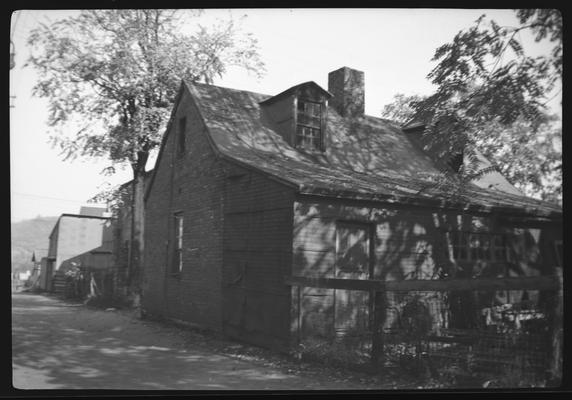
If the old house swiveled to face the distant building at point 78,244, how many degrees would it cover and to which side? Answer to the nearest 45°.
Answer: approximately 180°

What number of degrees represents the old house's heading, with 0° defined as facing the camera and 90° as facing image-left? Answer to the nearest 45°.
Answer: approximately 315°

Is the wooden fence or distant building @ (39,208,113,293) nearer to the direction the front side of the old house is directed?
the wooden fence
